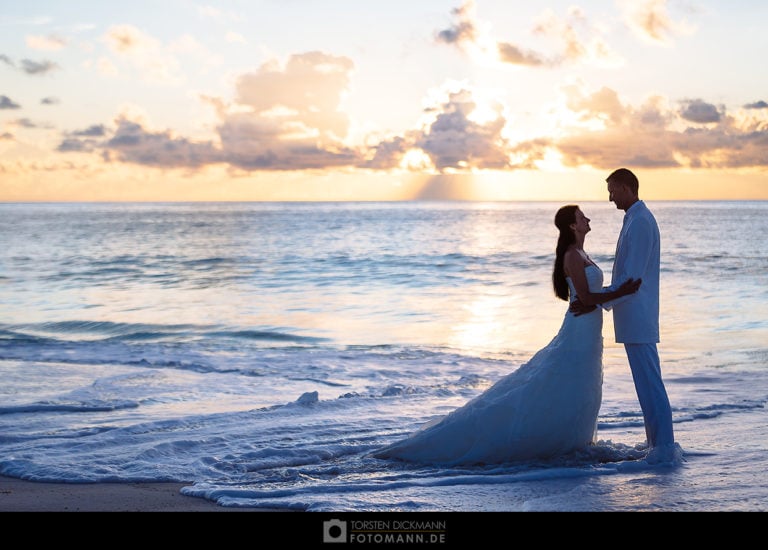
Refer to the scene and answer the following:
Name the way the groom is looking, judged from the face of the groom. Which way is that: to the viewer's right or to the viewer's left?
to the viewer's left

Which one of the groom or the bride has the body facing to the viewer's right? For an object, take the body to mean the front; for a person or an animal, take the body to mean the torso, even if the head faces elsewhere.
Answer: the bride

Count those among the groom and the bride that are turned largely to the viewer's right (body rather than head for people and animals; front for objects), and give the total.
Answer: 1

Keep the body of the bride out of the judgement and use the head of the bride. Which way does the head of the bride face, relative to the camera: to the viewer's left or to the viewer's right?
to the viewer's right

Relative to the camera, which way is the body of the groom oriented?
to the viewer's left

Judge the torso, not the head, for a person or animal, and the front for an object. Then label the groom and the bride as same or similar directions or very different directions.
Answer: very different directions

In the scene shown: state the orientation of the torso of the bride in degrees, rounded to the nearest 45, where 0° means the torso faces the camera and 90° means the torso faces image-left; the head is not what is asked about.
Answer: approximately 270°
